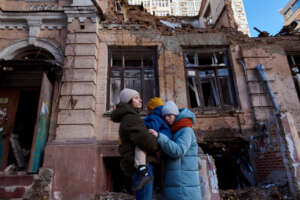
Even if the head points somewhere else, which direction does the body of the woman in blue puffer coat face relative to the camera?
to the viewer's left

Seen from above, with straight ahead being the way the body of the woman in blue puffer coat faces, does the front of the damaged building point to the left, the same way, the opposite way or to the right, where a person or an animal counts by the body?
to the left

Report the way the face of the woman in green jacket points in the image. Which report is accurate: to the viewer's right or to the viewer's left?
to the viewer's right

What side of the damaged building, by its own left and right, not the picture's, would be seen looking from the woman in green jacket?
front

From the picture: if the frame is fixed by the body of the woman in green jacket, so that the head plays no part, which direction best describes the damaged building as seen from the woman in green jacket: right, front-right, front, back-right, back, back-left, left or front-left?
left

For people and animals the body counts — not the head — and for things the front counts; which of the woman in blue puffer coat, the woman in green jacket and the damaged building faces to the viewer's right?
the woman in green jacket

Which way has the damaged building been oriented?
toward the camera

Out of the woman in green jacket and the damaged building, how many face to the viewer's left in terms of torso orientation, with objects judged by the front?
0

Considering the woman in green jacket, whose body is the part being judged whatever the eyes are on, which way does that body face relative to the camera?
to the viewer's right

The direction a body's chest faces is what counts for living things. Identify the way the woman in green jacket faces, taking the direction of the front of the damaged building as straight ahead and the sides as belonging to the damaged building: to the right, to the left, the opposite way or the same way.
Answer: to the left
